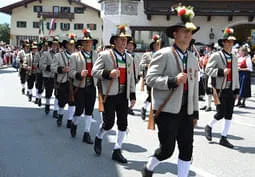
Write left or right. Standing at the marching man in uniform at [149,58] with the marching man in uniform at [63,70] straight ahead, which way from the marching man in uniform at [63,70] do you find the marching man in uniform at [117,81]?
left

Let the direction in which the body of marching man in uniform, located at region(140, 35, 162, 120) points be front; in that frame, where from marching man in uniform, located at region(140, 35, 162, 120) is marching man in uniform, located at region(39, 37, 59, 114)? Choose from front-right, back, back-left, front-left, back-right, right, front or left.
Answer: back-right

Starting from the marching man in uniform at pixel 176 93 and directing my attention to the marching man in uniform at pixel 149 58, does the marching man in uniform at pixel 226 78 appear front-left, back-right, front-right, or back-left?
front-right

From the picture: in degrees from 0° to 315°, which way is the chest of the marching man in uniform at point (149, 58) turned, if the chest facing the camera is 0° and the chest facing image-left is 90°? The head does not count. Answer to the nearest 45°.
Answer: approximately 315°

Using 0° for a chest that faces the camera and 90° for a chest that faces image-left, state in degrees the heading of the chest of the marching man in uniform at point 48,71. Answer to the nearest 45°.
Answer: approximately 315°

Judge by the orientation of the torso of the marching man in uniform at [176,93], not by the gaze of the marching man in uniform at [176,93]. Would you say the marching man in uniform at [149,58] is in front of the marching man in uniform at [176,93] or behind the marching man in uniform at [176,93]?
behind

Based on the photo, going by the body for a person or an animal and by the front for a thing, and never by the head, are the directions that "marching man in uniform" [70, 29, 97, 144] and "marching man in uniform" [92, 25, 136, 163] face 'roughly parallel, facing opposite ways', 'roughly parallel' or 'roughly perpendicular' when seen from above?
roughly parallel

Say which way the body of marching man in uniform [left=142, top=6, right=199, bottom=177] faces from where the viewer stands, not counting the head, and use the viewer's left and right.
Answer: facing the viewer and to the right of the viewer

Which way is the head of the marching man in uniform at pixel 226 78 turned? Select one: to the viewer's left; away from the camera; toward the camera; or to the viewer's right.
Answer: toward the camera

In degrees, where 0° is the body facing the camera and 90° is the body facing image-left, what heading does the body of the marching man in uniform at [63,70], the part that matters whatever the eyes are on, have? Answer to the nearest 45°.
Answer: approximately 315°

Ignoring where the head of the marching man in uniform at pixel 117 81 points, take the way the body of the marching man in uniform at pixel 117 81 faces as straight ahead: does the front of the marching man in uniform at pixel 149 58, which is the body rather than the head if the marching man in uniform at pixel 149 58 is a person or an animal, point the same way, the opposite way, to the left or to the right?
the same way

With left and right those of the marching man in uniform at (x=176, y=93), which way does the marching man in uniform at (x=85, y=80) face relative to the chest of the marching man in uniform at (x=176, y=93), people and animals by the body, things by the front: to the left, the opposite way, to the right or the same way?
the same way

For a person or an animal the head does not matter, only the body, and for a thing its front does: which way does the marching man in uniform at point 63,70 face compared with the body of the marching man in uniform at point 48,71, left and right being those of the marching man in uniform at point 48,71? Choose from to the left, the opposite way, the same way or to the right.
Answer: the same way

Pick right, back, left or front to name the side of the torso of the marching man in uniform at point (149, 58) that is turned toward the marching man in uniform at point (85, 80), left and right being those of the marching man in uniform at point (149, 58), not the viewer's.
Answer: right

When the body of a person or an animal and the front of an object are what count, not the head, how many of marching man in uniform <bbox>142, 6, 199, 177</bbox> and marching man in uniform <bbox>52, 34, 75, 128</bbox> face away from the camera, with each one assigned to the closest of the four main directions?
0

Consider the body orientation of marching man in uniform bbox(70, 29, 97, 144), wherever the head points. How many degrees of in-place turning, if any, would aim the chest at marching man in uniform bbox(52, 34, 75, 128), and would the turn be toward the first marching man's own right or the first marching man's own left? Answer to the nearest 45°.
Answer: approximately 135° to the first marching man's own left

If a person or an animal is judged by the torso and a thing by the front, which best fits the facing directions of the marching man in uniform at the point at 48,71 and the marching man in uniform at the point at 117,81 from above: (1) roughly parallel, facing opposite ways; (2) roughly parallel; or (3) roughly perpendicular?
roughly parallel

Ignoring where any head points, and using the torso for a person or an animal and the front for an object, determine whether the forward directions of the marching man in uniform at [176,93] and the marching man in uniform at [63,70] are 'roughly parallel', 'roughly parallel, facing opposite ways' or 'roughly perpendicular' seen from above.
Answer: roughly parallel
